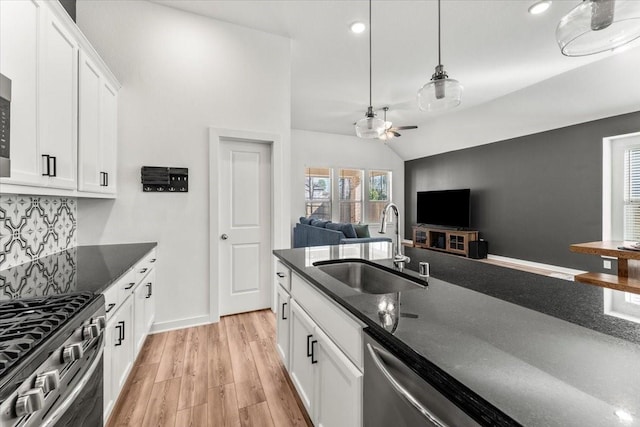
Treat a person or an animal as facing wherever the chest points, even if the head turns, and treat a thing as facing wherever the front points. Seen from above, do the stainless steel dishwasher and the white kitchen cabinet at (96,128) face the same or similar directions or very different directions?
very different directions

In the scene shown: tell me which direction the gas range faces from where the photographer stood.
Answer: facing the viewer and to the right of the viewer

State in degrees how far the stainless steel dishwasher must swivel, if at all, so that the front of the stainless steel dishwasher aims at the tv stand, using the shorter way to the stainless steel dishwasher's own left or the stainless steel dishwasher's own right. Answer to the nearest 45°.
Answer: approximately 135° to the stainless steel dishwasher's own right

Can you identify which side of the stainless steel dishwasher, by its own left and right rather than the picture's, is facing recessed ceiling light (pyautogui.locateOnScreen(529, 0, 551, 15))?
back

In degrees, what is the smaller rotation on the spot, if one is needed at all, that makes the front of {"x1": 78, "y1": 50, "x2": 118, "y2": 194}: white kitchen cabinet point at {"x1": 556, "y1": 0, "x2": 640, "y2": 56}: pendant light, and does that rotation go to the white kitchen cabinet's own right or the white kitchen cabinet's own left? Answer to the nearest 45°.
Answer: approximately 45° to the white kitchen cabinet's own right

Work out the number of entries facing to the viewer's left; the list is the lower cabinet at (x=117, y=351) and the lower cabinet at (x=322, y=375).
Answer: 1

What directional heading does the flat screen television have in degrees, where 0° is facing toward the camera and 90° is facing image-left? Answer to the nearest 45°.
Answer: approximately 45°

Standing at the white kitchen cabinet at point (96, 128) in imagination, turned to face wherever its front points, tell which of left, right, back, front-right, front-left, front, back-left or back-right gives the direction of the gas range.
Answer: right

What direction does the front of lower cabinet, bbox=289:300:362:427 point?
to the viewer's left

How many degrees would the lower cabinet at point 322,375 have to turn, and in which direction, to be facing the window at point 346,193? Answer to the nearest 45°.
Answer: approximately 90° to its right

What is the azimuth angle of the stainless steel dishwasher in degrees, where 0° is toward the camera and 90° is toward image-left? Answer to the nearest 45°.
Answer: approximately 45°
